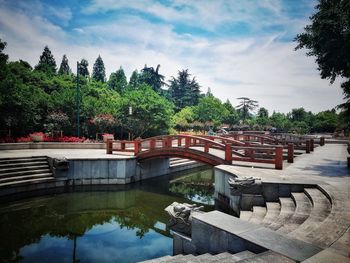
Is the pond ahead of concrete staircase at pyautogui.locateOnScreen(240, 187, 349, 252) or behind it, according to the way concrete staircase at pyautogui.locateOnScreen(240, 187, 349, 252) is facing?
ahead

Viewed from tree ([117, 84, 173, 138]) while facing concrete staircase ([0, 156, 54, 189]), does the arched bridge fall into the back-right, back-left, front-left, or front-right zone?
front-left

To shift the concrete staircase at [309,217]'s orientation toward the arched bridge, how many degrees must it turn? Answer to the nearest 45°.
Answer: approximately 45° to its right

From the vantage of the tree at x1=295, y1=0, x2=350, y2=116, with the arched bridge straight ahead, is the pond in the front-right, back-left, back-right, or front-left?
front-left

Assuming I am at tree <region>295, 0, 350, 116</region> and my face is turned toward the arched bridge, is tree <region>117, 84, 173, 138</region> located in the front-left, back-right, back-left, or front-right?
front-right

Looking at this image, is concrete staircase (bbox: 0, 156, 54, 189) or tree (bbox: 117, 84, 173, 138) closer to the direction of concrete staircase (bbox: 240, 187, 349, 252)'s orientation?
the concrete staircase

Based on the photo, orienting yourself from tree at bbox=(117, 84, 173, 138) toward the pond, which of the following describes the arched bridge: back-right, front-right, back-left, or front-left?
front-left

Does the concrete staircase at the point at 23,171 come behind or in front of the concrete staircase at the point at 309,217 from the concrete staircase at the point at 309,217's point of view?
in front

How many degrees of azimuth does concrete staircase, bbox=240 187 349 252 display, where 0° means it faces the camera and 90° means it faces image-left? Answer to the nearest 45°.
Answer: approximately 90°

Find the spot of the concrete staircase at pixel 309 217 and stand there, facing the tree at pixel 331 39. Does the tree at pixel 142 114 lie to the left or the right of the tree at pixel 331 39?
left

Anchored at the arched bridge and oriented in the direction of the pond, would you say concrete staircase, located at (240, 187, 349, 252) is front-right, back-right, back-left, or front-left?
front-left

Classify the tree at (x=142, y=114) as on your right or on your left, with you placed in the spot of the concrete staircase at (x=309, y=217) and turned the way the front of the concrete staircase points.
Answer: on your right

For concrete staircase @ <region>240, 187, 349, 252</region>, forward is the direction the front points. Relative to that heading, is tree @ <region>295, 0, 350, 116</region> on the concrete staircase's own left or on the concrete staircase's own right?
on the concrete staircase's own right
